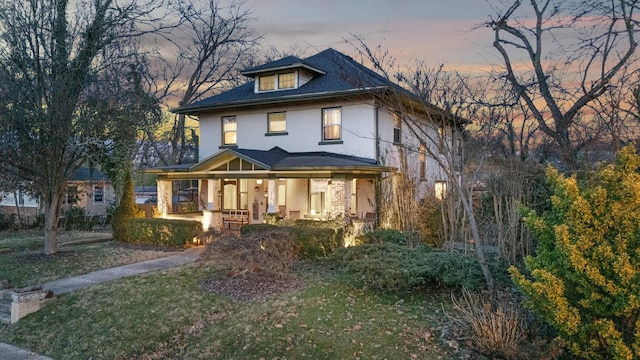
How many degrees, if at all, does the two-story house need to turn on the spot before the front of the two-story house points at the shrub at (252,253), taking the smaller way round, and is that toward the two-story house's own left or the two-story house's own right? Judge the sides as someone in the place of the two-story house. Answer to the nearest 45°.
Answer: approximately 45° to the two-story house's own left

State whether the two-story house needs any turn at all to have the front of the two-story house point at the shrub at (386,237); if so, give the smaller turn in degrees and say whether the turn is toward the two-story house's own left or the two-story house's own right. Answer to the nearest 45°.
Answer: approximately 90° to the two-story house's own left

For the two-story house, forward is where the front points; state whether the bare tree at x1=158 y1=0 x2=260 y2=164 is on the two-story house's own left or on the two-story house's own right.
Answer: on the two-story house's own right

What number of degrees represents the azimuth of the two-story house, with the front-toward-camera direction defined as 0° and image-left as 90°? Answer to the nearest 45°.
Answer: approximately 45°

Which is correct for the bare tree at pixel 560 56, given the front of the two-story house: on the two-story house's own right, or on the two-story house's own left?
on the two-story house's own left

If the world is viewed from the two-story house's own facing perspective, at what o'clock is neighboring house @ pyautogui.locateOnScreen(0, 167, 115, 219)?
The neighboring house is roughly at 3 o'clock from the two-story house.

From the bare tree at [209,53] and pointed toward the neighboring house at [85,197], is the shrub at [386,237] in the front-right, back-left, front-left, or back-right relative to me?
back-left

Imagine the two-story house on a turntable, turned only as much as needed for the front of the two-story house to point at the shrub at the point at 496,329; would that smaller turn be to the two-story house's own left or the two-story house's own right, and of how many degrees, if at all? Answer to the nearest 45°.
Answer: approximately 45° to the two-story house's own left

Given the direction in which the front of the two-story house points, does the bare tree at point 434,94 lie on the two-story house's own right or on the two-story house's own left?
on the two-story house's own left

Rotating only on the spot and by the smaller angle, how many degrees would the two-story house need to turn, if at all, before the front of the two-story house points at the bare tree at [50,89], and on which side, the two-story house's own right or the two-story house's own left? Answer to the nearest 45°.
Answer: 0° — it already faces it
